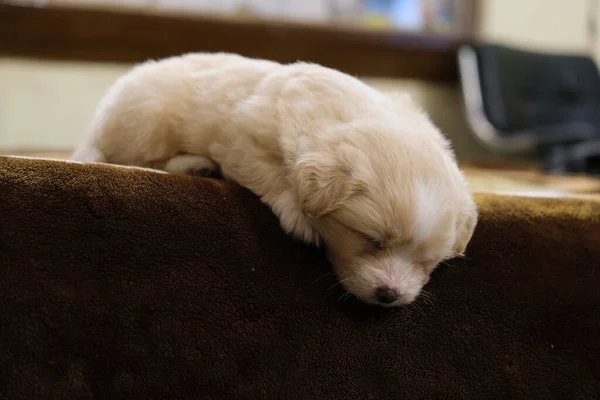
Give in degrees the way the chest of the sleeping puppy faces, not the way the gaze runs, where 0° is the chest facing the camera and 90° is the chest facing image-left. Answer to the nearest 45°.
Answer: approximately 315°
